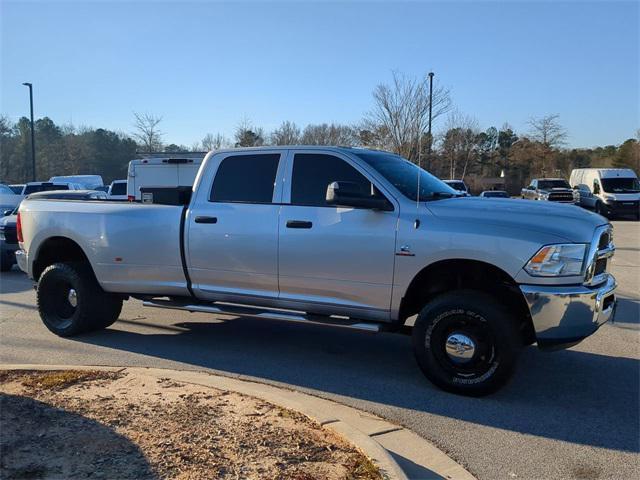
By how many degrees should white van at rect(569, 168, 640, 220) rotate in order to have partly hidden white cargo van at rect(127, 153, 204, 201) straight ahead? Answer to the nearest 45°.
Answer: approximately 90° to its right

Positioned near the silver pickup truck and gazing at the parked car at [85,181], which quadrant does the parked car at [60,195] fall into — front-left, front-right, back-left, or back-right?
front-left

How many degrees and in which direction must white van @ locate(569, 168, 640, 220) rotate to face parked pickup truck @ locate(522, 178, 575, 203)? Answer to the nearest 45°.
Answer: approximately 135° to its right

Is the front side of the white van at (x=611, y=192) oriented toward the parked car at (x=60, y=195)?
no

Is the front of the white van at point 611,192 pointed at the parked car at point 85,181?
no

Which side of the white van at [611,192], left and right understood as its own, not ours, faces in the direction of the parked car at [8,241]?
right

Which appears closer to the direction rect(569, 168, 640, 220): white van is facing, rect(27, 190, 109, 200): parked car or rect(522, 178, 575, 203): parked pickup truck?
the parked car

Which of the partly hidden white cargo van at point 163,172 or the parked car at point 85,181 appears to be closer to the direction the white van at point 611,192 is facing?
the partly hidden white cargo van

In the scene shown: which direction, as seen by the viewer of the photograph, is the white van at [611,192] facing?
facing the viewer and to the right of the viewer

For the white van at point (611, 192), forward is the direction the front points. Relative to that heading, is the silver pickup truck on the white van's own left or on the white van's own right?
on the white van's own right

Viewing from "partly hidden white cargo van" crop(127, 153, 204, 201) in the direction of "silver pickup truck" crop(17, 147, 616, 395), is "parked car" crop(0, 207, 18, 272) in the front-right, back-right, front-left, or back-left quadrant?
front-right

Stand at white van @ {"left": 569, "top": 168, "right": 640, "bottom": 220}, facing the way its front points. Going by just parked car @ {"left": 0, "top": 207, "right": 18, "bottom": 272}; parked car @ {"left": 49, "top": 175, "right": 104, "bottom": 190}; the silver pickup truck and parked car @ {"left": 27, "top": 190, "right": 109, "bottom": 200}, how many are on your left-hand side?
0

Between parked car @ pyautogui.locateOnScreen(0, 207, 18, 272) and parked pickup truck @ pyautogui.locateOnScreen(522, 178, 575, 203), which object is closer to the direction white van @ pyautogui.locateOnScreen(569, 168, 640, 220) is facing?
the parked car

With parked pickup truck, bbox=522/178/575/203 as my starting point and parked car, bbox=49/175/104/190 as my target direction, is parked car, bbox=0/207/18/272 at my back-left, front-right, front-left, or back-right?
front-left

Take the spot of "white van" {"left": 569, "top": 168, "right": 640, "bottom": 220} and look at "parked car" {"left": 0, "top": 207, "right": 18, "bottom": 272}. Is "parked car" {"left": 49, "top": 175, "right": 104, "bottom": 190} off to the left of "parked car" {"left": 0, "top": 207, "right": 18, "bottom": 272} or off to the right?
right
